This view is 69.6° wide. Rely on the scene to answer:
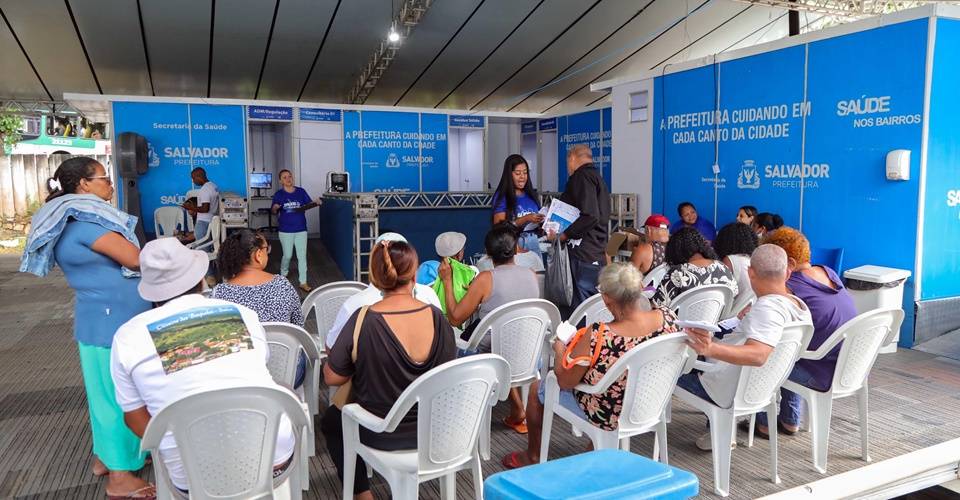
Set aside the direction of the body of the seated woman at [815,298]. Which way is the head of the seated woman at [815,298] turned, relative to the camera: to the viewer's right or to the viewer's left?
to the viewer's left

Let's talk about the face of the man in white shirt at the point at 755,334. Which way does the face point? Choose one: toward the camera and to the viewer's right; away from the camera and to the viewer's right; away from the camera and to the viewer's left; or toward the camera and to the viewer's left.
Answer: away from the camera and to the viewer's left

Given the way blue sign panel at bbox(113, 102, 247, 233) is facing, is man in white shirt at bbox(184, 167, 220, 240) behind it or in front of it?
in front

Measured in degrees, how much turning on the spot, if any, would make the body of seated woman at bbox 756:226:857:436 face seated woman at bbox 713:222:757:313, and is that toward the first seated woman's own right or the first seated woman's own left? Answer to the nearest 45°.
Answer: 0° — they already face them

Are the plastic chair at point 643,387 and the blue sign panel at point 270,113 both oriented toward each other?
yes

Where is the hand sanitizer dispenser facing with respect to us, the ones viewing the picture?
facing the viewer and to the left of the viewer

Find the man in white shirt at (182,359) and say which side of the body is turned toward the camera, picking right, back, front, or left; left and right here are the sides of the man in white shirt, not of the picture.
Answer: back

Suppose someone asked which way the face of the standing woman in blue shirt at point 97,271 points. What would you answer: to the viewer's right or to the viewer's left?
to the viewer's right

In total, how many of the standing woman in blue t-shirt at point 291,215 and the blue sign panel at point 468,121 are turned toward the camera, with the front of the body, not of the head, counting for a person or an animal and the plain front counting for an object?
2

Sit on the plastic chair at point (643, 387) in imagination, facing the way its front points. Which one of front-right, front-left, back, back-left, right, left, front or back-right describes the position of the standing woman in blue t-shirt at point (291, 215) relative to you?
front

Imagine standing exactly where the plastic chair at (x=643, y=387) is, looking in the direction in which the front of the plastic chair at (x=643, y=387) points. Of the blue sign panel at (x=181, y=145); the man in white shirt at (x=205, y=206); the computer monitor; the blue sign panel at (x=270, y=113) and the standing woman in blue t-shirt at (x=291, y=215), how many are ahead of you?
5

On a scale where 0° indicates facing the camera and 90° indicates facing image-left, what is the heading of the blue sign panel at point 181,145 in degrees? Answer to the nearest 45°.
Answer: approximately 0°

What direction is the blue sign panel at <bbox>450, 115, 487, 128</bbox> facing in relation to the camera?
toward the camera

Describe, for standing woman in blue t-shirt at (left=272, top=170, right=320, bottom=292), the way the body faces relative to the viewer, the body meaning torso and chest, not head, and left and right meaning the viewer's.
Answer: facing the viewer

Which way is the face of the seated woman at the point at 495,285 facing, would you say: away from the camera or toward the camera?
away from the camera

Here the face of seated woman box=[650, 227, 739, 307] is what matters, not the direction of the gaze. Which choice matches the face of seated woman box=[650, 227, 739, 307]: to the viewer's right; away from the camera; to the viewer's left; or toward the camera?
away from the camera

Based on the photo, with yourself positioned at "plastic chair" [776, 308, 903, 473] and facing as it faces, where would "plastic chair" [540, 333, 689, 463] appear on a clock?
"plastic chair" [540, 333, 689, 463] is roughly at 9 o'clock from "plastic chair" [776, 308, 903, 473].

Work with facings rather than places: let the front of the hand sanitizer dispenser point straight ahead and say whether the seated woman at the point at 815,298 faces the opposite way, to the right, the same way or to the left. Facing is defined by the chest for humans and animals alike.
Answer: to the right
